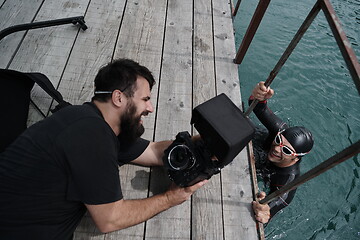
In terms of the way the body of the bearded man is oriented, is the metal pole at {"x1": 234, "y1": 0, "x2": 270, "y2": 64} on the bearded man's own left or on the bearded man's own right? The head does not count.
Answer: on the bearded man's own left

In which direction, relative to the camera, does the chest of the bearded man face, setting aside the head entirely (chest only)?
to the viewer's right

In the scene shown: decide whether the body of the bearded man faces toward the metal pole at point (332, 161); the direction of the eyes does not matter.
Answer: yes
